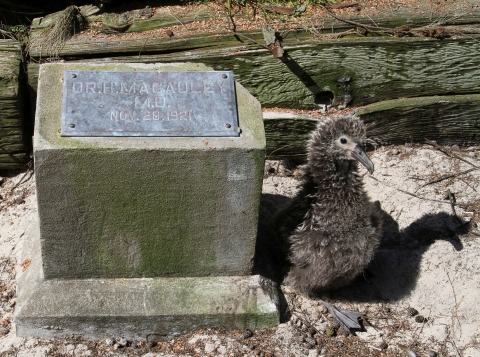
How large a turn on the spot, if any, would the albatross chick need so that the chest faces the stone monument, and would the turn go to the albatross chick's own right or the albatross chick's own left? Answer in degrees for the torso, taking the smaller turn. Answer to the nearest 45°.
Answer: approximately 90° to the albatross chick's own right

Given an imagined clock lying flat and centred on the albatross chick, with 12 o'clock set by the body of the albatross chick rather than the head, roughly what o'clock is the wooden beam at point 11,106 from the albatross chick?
The wooden beam is roughly at 5 o'clock from the albatross chick.

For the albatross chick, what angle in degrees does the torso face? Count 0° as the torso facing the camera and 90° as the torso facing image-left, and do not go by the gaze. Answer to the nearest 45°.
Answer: approximately 315°

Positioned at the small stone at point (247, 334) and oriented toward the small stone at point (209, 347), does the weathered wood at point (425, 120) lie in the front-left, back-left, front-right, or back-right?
back-right

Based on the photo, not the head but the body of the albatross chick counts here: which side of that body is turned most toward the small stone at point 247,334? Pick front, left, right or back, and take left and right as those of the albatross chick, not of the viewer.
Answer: right

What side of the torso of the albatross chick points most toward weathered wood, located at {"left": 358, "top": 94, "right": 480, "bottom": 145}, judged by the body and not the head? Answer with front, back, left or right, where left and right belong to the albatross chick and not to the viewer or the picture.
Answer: left

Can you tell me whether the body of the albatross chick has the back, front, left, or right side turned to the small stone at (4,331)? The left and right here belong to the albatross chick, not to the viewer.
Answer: right
